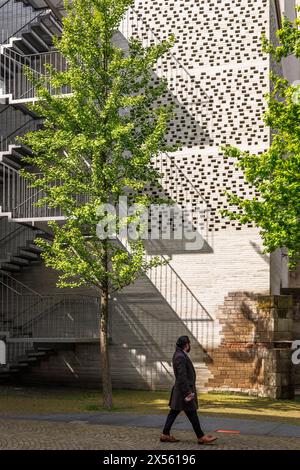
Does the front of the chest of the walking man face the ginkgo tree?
no

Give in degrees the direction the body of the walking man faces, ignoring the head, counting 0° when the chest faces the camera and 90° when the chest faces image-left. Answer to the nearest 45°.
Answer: approximately 270°

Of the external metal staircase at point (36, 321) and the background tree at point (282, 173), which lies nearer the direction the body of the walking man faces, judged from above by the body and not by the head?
the background tree

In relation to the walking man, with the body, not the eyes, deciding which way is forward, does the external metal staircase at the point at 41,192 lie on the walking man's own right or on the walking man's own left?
on the walking man's own left

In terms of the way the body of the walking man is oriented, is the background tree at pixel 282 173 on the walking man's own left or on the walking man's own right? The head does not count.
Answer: on the walking man's own left

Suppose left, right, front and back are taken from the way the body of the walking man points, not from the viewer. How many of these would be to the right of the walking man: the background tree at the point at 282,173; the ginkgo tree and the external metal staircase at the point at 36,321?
0

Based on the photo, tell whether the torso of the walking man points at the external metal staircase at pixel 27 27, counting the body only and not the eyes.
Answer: no

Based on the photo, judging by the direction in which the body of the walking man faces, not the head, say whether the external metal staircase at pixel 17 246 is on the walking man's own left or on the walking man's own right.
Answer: on the walking man's own left
